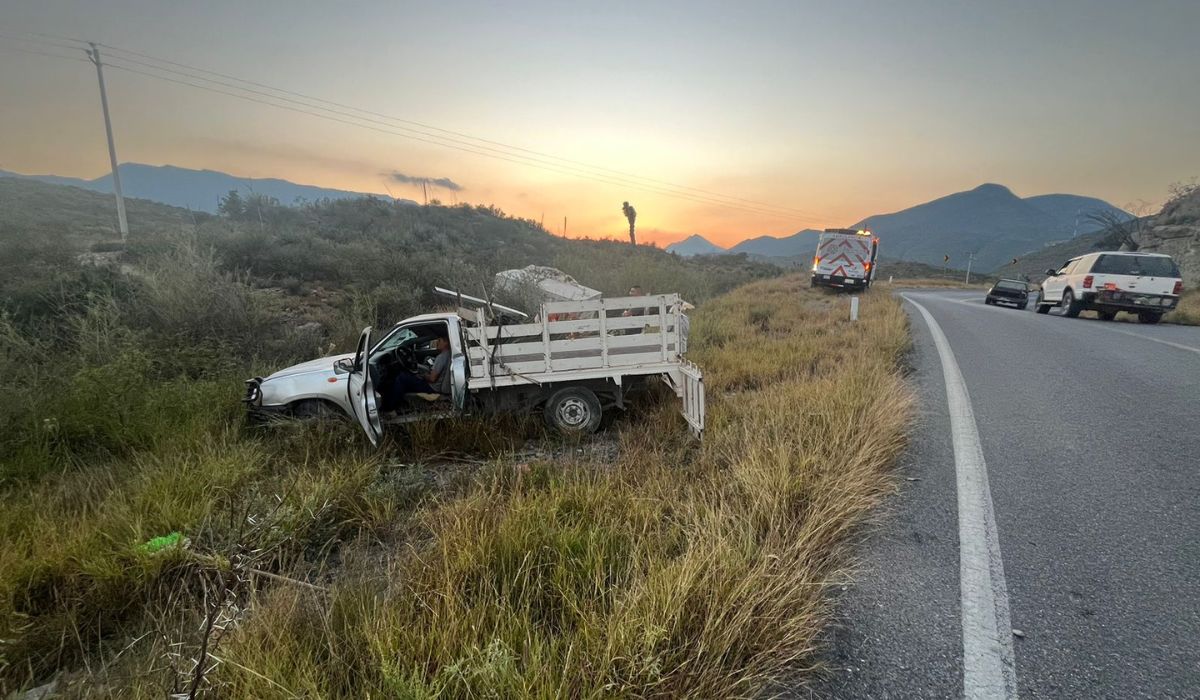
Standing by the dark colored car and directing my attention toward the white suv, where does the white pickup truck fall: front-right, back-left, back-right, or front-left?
front-right

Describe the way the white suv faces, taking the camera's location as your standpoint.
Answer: facing away from the viewer and to the left of the viewer

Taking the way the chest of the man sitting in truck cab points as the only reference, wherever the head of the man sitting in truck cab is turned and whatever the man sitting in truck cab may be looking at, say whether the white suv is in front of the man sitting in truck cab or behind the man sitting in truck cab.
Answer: behind

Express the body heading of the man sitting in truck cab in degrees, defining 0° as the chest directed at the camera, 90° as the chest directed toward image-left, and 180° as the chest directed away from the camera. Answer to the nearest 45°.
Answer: approximately 90°

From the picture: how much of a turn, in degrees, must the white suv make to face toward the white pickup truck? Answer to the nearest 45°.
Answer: approximately 135° to its left

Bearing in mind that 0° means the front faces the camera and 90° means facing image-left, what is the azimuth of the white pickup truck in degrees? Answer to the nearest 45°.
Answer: approximately 90°

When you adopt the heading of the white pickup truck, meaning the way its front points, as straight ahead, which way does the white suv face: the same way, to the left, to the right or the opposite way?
to the right

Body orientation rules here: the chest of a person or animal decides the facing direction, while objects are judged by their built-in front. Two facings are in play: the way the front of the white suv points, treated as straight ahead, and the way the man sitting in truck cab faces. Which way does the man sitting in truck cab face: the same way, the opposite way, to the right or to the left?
to the left
